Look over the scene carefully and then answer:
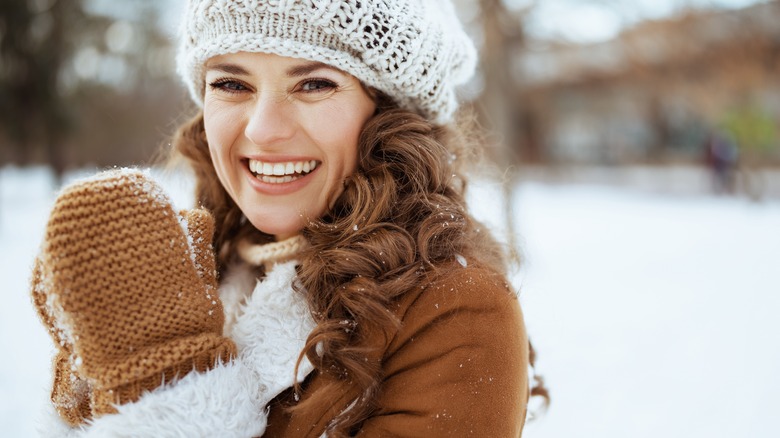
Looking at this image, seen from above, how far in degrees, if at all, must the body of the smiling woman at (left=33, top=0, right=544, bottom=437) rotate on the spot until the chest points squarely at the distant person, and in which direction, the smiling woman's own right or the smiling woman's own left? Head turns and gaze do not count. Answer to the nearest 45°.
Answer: approximately 180°

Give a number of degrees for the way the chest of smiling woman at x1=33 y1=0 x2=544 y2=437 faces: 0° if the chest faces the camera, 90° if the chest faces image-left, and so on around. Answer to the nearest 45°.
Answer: approximately 45°
